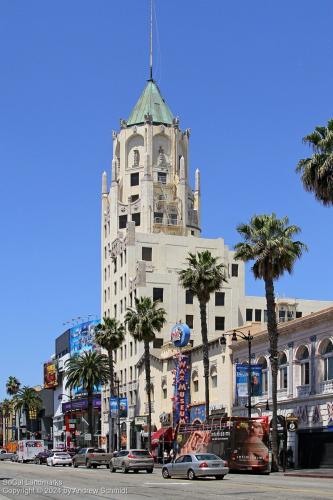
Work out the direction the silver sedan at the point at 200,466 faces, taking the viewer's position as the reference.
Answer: facing away from the viewer and to the left of the viewer

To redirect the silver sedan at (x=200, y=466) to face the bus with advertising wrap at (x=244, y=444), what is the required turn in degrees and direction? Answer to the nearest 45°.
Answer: approximately 45° to its right
